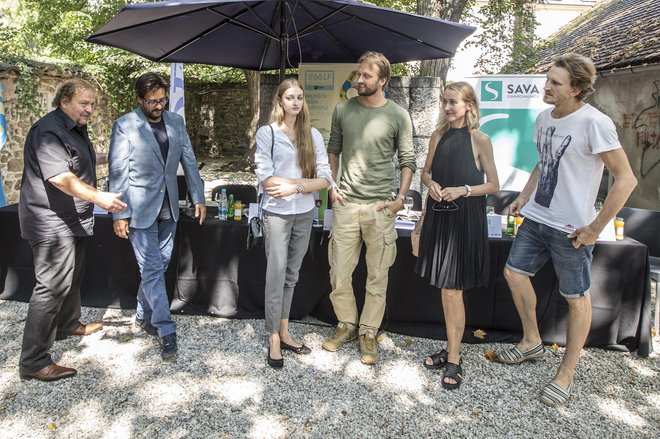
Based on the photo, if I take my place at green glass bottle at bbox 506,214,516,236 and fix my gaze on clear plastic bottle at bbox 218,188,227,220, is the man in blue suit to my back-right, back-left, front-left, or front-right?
front-left

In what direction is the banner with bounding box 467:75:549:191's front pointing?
toward the camera

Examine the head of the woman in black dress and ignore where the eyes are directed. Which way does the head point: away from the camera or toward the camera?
toward the camera

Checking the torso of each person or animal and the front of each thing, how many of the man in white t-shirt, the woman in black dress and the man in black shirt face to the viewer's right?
1

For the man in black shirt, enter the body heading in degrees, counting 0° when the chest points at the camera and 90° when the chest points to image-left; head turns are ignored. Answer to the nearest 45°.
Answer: approximately 270°

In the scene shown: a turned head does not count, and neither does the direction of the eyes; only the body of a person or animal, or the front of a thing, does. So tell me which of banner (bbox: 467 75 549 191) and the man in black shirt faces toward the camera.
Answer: the banner

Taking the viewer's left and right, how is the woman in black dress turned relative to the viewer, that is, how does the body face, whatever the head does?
facing the viewer and to the left of the viewer

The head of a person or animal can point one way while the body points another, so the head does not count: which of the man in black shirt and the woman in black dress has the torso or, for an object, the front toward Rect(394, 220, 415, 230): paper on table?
the man in black shirt

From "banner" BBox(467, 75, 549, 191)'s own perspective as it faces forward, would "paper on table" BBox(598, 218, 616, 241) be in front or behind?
in front

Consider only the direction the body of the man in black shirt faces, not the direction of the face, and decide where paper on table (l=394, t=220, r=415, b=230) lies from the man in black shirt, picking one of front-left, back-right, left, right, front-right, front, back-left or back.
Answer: front

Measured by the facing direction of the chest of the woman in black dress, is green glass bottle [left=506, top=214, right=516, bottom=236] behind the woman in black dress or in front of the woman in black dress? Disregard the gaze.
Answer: behind

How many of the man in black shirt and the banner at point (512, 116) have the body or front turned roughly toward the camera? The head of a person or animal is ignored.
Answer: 1

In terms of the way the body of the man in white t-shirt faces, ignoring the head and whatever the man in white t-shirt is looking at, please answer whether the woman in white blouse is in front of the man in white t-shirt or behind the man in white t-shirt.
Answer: in front
